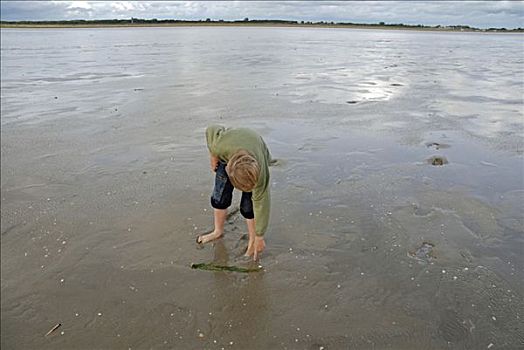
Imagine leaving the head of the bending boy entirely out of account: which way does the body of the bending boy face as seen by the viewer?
toward the camera

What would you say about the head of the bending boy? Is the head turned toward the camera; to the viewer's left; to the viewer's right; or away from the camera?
toward the camera
